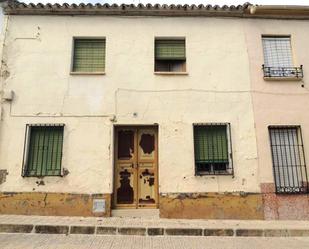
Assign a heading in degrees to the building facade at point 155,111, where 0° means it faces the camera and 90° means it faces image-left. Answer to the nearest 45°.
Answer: approximately 0°
